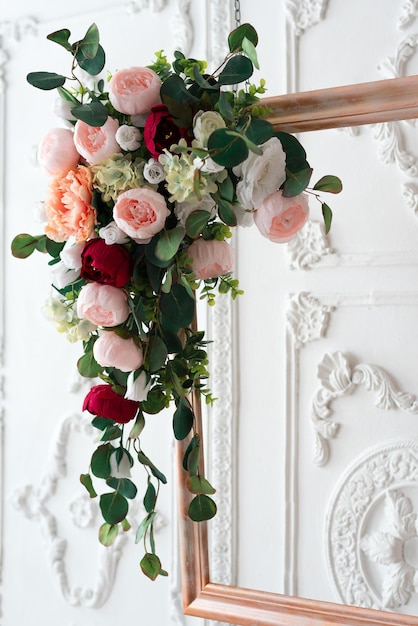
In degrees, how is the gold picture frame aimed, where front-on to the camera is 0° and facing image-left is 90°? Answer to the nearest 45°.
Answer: approximately 45°
